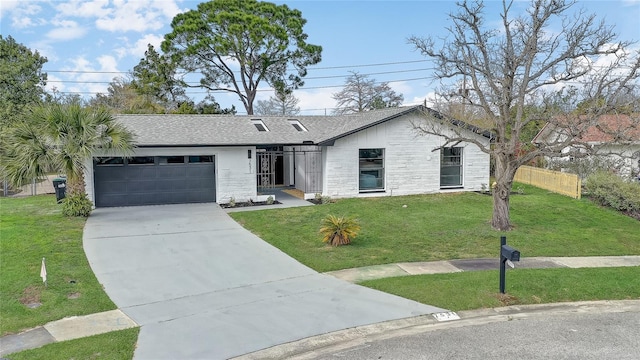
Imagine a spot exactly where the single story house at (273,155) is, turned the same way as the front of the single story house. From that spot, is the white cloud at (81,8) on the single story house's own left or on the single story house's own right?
on the single story house's own right

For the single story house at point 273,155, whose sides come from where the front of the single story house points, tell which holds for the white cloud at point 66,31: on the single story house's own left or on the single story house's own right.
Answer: on the single story house's own right

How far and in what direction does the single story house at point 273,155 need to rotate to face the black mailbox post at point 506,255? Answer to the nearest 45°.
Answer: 0° — it already faces it

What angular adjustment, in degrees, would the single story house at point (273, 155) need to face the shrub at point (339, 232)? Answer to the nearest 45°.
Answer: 0° — it already faces it

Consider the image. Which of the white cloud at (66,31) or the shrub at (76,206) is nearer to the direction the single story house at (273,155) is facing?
the shrub

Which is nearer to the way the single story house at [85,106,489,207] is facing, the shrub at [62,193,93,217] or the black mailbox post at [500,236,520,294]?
the black mailbox post

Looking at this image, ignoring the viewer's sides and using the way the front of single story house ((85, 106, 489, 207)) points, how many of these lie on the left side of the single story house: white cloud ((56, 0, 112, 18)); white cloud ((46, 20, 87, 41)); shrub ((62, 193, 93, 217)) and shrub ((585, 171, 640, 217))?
1

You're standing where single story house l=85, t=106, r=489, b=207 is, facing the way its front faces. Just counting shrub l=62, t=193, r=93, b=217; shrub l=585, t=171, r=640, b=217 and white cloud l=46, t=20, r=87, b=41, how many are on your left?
1

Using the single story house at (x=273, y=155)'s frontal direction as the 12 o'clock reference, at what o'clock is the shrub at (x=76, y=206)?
The shrub is roughly at 2 o'clock from the single story house.

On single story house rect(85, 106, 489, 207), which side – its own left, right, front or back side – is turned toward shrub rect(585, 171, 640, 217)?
left

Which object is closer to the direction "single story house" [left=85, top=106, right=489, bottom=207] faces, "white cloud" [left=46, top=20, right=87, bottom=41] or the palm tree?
the palm tree

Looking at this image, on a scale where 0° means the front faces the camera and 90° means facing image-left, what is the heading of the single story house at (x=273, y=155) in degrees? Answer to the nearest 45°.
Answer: approximately 0°

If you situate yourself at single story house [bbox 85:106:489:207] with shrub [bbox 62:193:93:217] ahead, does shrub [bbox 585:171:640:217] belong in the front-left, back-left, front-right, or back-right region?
back-left
